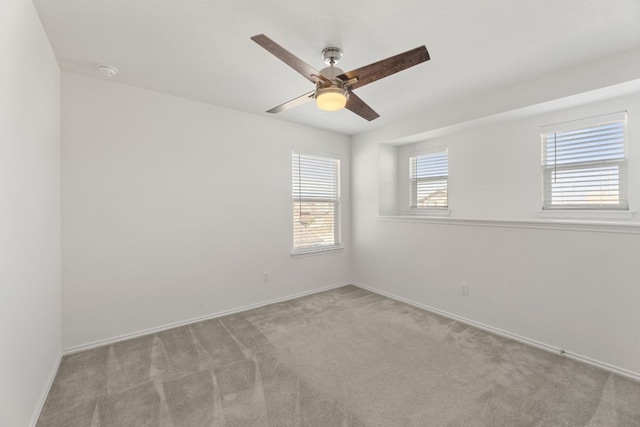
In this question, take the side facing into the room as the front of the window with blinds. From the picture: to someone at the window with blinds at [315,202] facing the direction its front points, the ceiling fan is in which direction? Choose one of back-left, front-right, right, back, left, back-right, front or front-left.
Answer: front-right

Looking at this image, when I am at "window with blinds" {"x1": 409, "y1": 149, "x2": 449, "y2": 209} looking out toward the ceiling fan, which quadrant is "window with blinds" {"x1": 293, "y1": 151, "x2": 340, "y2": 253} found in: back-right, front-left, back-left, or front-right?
front-right

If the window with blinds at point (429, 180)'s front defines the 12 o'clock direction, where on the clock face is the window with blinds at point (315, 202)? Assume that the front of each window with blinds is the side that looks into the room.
the window with blinds at point (315, 202) is roughly at 1 o'clock from the window with blinds at point (429, 180).

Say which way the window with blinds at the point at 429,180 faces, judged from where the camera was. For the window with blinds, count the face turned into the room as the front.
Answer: facing the viewer and to the left of the viewer

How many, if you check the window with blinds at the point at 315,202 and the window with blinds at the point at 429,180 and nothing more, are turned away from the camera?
0

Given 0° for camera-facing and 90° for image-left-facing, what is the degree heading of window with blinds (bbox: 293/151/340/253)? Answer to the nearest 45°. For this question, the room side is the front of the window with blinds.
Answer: approximately 315°

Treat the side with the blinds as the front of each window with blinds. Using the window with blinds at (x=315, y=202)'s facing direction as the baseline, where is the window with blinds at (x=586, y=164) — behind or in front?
in front

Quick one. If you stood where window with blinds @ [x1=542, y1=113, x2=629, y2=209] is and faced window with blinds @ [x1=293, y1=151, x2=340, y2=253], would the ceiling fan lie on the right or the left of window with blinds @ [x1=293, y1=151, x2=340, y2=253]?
left

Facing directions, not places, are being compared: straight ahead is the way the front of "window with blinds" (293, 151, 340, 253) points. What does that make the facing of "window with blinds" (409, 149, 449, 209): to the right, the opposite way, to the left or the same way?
to the right

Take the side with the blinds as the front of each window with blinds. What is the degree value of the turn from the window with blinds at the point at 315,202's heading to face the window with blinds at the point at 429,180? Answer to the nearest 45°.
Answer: approximately 45° to its left

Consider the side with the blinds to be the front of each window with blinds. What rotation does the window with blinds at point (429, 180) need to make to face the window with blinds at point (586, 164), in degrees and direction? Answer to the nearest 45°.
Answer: approximately 90° to its left

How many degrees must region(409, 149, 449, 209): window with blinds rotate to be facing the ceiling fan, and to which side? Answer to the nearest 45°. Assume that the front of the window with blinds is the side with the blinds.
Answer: approximately 45° to its left
